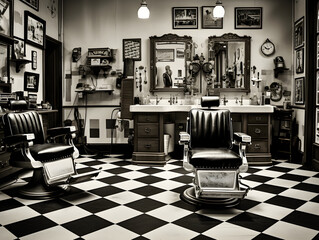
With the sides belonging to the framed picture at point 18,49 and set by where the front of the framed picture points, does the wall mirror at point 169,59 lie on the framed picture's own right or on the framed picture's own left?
on the framed picture's own left

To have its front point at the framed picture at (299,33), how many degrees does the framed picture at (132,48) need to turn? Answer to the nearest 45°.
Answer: approximately 90° to its left

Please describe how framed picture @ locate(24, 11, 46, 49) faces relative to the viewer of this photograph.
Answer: facing the viewer and to the right of the viewer

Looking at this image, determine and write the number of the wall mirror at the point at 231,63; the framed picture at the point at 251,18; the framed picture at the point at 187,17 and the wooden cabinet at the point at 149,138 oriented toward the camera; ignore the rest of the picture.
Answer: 4

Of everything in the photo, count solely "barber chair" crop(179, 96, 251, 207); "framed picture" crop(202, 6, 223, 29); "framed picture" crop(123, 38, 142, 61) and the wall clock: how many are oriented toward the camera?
4

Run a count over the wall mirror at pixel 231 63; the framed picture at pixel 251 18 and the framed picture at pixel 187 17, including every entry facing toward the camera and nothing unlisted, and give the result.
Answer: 3

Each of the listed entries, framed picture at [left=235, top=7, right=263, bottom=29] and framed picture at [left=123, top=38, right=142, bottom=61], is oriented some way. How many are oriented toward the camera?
2

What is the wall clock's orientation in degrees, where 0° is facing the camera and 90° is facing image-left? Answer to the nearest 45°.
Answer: approximately 0°

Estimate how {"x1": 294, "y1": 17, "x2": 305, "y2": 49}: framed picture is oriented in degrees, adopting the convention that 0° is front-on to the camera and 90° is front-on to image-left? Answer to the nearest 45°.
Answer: approximately 45°

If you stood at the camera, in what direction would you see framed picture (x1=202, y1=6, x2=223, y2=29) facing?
facing the viewer

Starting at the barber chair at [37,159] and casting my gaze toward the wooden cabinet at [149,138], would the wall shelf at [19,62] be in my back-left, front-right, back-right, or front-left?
front-left

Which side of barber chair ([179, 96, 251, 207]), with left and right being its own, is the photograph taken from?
front

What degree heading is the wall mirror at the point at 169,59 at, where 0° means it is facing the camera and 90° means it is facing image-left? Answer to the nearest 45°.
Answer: approximately 0°

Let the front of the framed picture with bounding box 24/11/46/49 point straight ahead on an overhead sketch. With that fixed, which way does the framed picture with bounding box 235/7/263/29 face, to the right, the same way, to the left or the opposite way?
to the right
